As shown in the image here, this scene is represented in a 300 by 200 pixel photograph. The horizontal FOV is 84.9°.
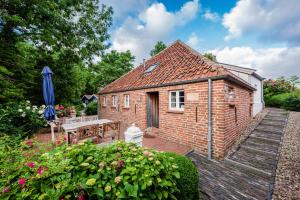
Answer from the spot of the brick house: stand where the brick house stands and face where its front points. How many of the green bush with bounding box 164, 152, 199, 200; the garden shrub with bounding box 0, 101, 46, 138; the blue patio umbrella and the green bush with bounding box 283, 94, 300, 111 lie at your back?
1

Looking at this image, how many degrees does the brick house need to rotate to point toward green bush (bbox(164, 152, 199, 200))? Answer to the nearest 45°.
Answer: approximately 45° to its left

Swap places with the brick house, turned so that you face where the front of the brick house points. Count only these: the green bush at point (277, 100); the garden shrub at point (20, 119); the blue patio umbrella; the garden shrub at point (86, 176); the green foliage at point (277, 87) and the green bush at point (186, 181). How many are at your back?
2

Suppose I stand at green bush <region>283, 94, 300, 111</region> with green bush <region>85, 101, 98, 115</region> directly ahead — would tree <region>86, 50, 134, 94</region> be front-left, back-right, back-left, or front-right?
front-right

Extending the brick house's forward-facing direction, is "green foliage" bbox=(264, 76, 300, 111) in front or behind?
behind

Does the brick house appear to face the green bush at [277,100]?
no

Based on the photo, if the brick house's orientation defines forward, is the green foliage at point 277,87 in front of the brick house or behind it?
behind

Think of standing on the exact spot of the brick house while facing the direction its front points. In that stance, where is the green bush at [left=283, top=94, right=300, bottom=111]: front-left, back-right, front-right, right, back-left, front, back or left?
back

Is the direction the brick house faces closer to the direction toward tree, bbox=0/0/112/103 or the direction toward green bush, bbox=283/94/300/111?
the tree

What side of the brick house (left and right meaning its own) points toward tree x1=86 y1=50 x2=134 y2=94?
right

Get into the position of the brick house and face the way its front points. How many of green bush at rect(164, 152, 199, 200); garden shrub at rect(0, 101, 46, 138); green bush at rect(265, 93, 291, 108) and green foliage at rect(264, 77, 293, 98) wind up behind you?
2

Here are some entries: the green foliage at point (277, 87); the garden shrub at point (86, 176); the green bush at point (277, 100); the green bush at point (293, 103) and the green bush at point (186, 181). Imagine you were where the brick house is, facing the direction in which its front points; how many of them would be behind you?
3

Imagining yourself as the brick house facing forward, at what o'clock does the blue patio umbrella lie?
The blue patio umbrella is roughly at 1 o'clock from the brick house.

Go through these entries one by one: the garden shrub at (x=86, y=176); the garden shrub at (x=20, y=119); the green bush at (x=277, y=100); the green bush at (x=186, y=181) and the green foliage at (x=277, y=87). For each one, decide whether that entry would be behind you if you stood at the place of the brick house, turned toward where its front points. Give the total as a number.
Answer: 2

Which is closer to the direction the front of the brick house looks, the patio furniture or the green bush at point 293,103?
the patio furniture

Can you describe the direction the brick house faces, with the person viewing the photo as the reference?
facing the viewer and to the left of the viewer

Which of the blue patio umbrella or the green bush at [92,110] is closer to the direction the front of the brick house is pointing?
the blue patio umbrella
